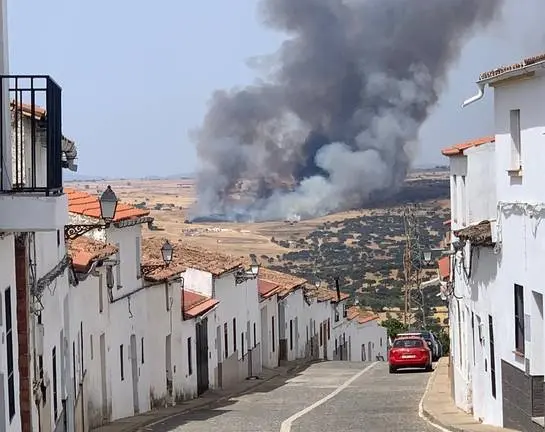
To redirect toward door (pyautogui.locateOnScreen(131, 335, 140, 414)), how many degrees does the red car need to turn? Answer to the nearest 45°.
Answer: approximately 135° to its left

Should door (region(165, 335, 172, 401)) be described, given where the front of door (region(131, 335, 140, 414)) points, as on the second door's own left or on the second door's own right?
on the second door's own left

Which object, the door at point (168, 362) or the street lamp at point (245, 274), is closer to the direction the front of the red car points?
the street lamp

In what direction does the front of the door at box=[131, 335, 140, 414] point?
to the viewer's right

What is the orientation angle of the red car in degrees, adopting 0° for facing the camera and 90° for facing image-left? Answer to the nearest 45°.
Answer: approximately 180°

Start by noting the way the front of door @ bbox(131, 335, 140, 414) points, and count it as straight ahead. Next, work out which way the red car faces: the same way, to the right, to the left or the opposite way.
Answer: to the left

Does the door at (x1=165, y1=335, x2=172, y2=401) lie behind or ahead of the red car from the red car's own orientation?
behind
